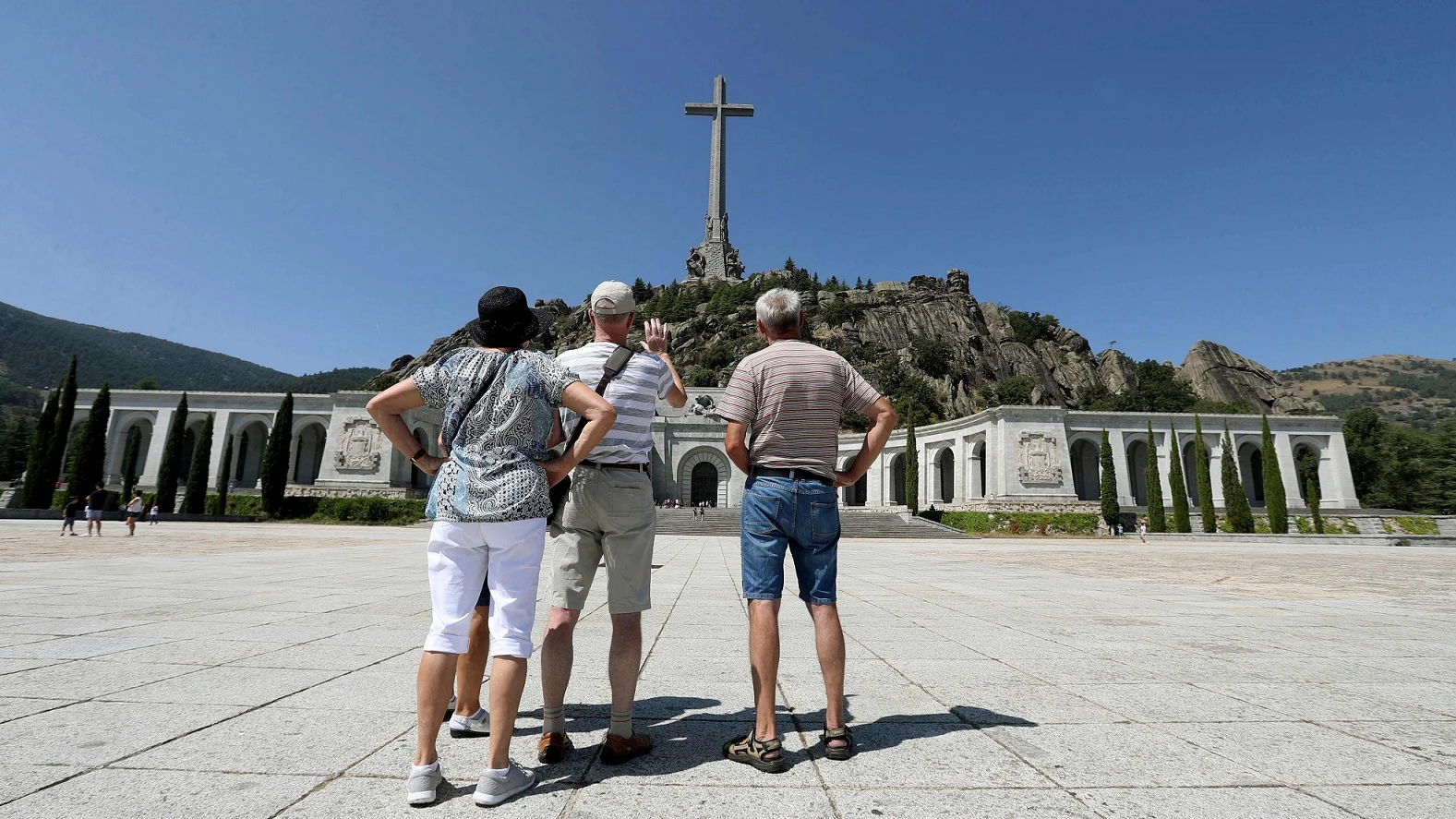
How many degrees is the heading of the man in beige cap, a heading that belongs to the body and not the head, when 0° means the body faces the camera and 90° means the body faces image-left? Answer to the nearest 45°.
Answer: approximately 180°

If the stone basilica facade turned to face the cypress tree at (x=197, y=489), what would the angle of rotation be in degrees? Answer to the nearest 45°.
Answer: approximately 90° to its right

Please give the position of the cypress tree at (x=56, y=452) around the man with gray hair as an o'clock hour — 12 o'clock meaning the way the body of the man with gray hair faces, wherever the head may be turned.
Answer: The cypress tree is roughly at 10 o'clock from the man with gray hair.

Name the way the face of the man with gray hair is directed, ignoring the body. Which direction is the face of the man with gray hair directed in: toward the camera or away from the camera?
away from the camera

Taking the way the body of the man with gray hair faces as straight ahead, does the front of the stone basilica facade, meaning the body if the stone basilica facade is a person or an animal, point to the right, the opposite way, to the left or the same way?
the opposite way

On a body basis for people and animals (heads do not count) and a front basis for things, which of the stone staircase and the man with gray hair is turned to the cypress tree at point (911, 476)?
the man with gray hair

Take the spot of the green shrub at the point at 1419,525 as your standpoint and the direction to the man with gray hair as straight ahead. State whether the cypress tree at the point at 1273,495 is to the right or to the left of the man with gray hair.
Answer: right

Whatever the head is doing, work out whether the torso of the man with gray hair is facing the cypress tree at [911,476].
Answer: yes

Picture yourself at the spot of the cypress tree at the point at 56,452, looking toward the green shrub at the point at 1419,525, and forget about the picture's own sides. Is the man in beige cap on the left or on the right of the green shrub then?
right

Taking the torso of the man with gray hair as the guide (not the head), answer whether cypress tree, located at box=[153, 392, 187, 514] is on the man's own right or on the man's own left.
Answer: on the man's own left

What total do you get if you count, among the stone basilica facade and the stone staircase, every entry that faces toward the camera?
2

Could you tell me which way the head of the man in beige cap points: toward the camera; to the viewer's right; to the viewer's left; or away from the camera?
away from the camera

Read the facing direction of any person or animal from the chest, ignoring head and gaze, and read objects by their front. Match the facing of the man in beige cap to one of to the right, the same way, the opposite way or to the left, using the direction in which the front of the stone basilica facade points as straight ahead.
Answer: the opposite way

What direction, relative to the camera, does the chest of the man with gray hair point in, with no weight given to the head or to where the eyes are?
away from the camera
